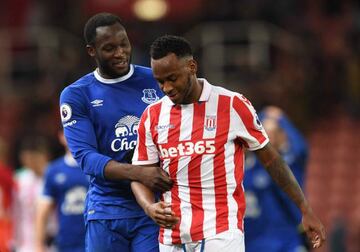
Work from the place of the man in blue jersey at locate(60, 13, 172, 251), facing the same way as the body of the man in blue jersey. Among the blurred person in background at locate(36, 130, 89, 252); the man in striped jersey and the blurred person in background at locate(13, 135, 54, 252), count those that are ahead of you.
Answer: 1

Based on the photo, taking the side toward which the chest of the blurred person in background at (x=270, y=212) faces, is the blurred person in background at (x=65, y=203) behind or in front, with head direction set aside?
in front

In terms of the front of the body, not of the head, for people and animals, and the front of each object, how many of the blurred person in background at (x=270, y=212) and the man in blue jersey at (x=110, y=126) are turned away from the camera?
0

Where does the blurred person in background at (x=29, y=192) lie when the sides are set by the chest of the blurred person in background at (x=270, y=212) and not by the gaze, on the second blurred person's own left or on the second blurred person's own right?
on the second blurred person's own right

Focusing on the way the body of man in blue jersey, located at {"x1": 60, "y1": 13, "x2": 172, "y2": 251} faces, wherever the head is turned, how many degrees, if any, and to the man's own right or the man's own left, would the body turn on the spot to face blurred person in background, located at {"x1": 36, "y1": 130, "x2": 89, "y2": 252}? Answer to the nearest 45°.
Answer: approximately 135° to the man's own left

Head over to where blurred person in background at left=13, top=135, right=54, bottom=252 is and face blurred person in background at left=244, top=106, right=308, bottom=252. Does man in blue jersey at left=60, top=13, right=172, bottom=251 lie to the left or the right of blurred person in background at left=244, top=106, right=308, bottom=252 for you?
right

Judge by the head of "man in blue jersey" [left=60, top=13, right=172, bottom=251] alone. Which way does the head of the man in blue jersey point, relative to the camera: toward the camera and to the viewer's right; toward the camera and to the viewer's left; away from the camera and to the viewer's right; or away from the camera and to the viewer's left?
toward the camera and to the viewer's right

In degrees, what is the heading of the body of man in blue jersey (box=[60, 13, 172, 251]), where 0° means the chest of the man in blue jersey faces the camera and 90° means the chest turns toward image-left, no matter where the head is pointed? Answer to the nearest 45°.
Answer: approximately 315°

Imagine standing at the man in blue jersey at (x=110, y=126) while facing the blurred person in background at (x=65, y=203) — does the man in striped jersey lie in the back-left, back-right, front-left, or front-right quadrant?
back-right

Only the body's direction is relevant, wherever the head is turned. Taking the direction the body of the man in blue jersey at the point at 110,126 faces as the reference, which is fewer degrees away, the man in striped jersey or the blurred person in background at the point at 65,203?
the man in striped jersey
